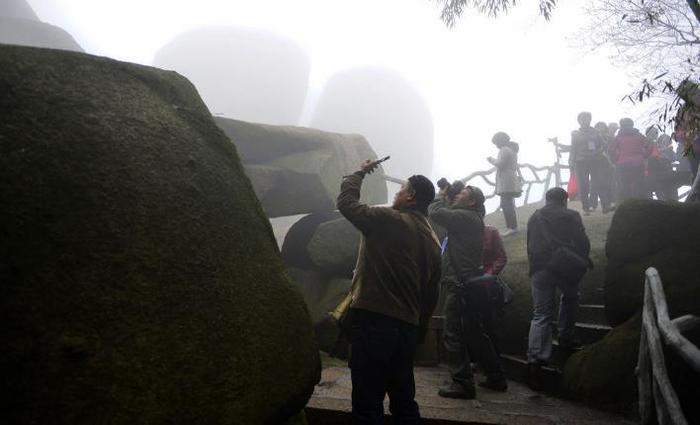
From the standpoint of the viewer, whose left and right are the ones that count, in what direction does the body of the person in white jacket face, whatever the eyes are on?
facing to the left of the viewer

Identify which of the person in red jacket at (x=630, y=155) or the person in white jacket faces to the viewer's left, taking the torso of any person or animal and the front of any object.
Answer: the person in white jacket

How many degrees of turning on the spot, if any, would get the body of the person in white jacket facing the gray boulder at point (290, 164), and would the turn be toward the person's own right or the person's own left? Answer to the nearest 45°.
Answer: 0° — they already face it

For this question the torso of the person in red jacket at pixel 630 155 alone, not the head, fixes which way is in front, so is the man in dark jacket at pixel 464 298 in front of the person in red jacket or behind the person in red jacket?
behind

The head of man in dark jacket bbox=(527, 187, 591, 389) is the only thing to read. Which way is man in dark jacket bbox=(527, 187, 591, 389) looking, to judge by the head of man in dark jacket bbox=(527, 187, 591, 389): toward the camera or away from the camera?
away from the camera

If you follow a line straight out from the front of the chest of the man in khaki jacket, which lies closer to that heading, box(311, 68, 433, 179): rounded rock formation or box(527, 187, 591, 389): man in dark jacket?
the rounded rock formation

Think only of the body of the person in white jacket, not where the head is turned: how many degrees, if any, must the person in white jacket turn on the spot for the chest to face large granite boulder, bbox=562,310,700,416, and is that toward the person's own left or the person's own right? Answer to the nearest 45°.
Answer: approximately 90° to the person's own left

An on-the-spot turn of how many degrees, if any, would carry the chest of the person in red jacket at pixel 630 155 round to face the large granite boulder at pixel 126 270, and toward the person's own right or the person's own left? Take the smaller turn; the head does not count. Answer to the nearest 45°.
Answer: approximately 180°

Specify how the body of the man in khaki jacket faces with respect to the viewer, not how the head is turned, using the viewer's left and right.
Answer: facing away from the viewer and to the left of the viewer
